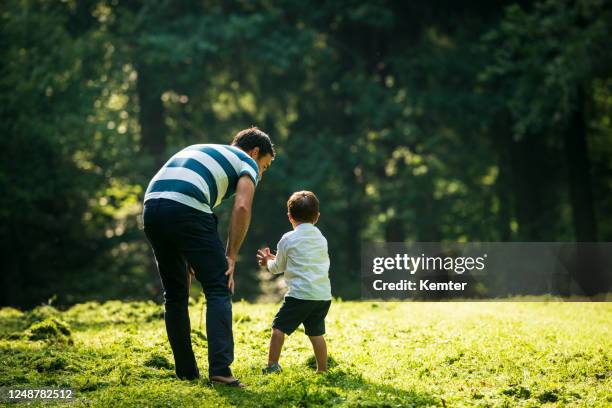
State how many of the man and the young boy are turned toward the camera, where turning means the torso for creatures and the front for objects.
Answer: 0

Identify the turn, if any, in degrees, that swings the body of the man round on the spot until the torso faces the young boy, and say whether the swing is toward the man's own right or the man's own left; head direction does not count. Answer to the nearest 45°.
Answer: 0° — they already face them

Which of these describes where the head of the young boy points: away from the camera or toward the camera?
away from the camera

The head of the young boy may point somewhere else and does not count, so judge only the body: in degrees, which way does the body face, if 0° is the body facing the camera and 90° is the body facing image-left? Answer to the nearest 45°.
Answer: approximately 135°

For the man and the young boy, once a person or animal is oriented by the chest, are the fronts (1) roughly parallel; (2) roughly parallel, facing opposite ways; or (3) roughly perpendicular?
roughly perpendicular

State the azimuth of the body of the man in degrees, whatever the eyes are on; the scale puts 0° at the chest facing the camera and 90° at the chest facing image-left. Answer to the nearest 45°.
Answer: approximately 225°

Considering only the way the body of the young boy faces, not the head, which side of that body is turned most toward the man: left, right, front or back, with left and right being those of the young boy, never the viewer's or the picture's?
left
